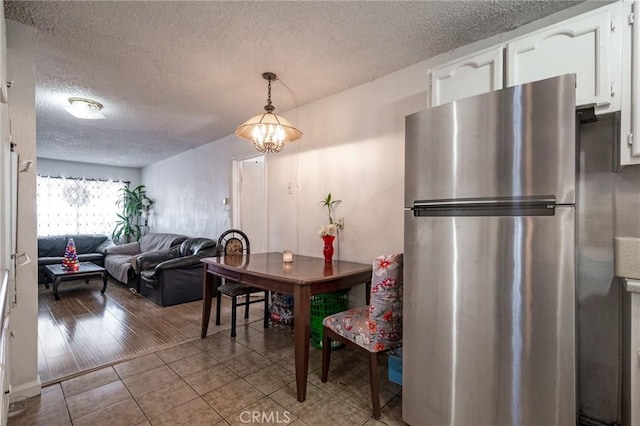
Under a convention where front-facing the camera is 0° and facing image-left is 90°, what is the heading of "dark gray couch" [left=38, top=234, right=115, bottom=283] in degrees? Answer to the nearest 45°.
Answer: approximately 0°

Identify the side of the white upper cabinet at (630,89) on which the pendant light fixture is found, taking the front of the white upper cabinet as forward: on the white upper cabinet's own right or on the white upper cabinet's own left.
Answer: on the white upper cabinet's own right

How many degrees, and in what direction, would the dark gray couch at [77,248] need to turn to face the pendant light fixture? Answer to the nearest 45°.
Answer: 0° — it already faces it

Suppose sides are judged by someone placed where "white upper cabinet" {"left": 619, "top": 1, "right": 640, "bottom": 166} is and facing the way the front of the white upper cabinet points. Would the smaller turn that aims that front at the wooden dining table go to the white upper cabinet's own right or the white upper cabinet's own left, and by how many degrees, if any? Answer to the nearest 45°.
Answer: approximately 90° to the white upper cabinet's own right

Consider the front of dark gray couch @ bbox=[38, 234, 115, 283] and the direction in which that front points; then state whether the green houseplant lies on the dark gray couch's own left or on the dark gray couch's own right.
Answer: on the dark gray couch's own left

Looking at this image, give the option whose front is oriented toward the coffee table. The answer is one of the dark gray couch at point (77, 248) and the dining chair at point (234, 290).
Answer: the dark gray couch

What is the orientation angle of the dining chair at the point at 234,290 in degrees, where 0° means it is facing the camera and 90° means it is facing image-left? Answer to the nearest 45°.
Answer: approximately 315°

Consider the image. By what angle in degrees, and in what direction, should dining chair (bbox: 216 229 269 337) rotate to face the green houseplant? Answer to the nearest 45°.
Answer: approximately 180°

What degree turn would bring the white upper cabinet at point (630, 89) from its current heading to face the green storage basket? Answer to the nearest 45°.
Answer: approximately 90° to its right

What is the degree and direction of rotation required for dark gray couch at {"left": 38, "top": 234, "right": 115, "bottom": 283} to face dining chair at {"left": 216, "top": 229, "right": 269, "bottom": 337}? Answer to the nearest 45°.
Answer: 0° — it already faces it
